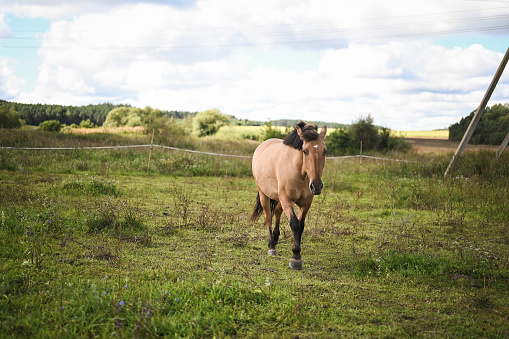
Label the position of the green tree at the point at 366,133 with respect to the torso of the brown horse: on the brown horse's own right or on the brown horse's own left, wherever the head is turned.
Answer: on the brown horse's own left

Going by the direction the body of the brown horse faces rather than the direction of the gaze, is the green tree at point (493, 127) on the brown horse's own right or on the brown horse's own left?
on the brown horse's own left

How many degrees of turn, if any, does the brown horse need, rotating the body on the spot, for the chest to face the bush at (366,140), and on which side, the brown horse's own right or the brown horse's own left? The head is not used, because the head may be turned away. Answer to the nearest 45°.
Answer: approximately 135° to the brown horse's own left

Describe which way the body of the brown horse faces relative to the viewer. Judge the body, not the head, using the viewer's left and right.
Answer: facing the viewer and to the right of the viewer

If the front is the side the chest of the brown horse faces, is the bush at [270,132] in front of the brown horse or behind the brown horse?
behind

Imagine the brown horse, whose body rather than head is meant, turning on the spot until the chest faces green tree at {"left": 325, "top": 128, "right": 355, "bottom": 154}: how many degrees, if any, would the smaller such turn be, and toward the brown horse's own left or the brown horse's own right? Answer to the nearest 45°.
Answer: approximately 135° to the brown horse's own left

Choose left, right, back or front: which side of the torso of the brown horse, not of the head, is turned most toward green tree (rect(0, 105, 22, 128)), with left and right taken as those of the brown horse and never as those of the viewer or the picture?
back
